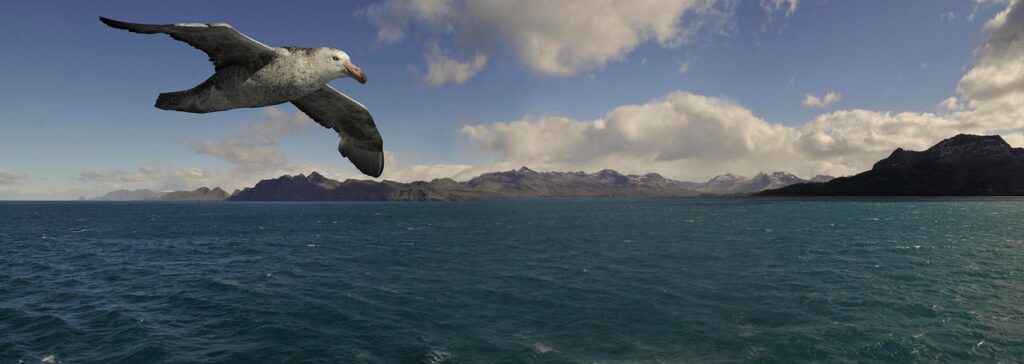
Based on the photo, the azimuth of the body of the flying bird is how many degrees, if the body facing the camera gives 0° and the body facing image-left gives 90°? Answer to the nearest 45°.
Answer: approximately 270°
